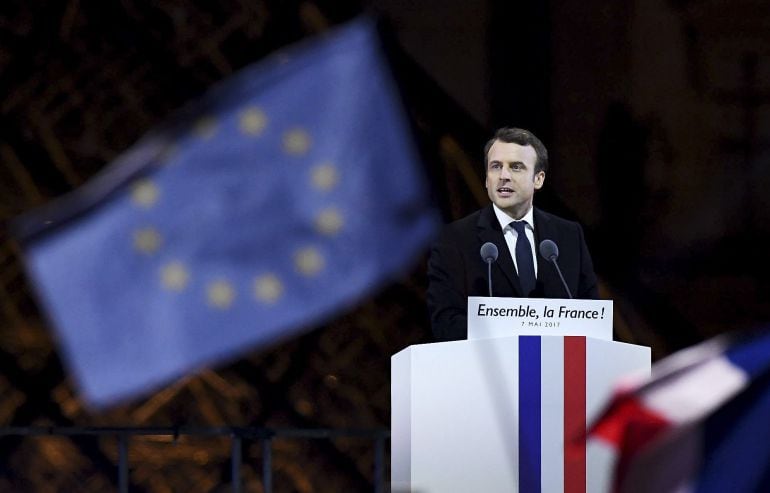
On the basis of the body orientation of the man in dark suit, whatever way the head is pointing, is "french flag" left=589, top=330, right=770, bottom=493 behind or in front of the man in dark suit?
in front

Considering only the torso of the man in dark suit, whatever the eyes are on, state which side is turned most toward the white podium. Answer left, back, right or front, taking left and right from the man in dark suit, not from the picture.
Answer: front

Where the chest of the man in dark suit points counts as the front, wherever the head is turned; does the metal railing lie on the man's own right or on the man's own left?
on the man's own right

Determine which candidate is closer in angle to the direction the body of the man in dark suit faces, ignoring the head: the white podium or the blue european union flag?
the white podium
